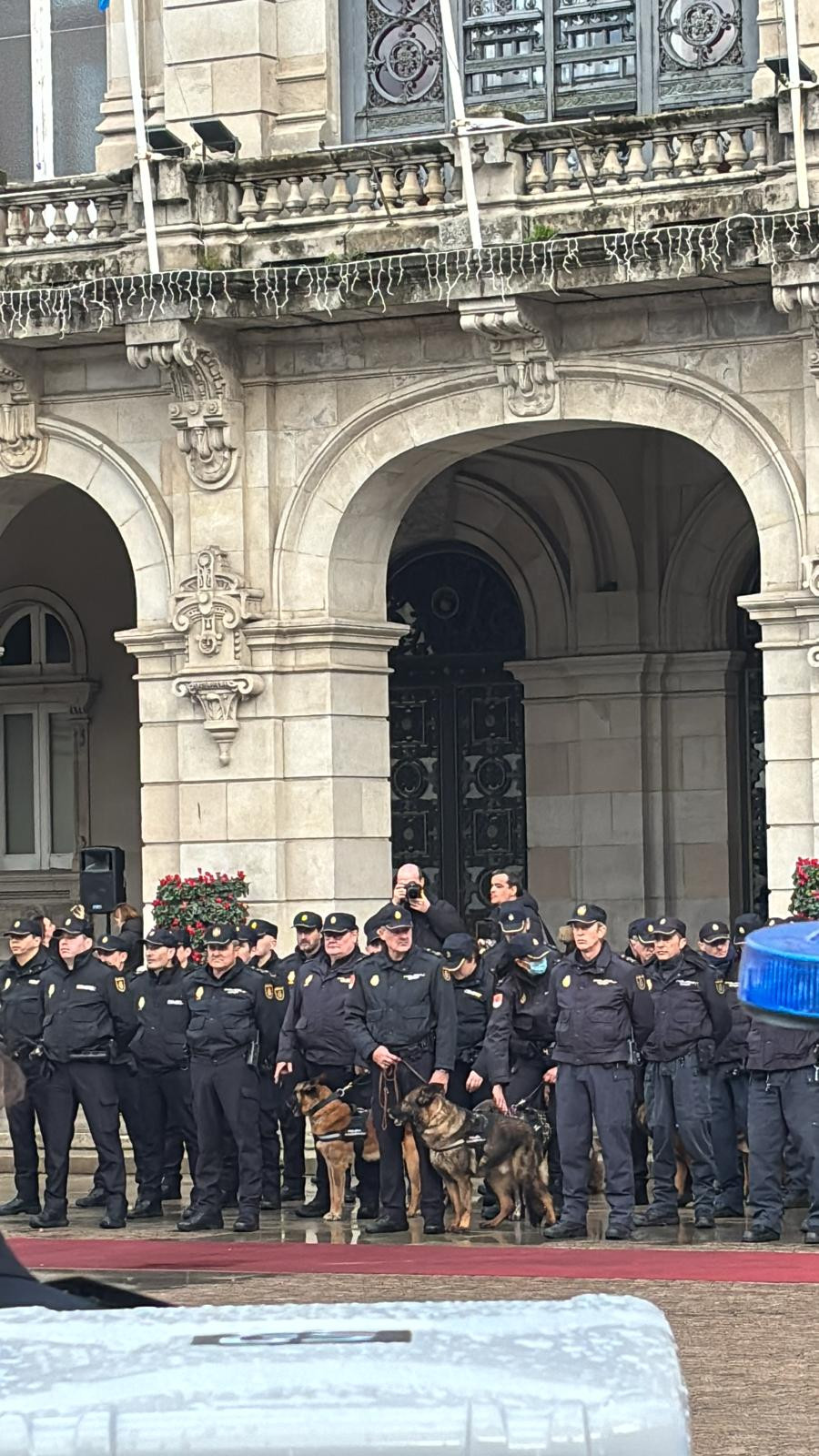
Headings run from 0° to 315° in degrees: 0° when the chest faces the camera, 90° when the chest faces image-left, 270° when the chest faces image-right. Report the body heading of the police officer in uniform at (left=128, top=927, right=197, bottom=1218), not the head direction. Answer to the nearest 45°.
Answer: approximately 45°

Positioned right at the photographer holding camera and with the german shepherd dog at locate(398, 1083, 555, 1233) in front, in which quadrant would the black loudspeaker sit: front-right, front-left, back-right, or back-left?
back-right

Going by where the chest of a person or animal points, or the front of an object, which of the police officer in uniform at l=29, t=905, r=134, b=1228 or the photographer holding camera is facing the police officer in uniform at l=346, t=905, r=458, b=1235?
the photographer holding camera

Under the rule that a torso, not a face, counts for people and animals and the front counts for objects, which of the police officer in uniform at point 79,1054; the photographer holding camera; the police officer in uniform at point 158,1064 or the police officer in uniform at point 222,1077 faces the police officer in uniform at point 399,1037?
the photographer holding camera

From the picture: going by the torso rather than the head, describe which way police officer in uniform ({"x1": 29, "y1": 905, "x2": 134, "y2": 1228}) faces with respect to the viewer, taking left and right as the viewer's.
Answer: facing the viewer and to the left of the viewer

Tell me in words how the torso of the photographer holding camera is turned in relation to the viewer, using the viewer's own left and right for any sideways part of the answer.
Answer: facing the viewer

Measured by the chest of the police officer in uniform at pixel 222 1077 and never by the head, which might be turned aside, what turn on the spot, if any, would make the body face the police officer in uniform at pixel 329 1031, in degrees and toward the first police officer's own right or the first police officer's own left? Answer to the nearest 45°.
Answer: approximately 135° to the first police officer's own left

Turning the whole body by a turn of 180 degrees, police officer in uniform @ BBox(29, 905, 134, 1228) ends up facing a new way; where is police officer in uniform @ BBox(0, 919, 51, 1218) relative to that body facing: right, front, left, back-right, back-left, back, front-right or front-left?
left

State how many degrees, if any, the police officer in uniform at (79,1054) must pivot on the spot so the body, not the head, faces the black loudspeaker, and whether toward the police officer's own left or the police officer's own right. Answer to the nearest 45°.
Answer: approximately 135° to the police officer's own right

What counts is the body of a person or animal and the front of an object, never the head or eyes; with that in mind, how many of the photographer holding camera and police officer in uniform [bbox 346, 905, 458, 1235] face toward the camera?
2
